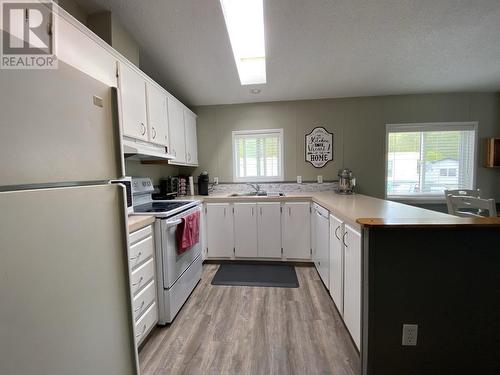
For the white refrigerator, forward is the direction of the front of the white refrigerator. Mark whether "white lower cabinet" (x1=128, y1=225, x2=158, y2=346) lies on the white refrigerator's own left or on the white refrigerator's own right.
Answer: on the white refrigerator's own left

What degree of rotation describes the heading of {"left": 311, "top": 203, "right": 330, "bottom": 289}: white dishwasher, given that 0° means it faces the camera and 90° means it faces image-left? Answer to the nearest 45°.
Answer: approximately 90°

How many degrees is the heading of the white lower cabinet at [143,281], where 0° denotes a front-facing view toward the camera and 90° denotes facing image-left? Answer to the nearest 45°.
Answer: approximately 315°

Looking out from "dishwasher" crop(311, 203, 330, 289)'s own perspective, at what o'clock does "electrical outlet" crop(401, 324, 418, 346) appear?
The electrical outlet is roughly at 8 o'clock from the dishwasher.

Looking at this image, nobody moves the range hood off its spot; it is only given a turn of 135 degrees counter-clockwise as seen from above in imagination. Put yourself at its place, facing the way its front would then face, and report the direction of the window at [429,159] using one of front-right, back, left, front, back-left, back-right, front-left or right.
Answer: right

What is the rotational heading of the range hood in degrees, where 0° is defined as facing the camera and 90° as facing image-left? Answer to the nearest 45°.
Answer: approximately 315°

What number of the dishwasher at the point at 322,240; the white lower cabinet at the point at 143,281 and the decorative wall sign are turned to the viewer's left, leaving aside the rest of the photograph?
1

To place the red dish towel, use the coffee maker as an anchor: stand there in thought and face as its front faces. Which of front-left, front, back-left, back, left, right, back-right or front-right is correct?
front-right

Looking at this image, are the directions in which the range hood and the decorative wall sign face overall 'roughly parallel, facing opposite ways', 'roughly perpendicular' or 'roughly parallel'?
roughly perpendicular

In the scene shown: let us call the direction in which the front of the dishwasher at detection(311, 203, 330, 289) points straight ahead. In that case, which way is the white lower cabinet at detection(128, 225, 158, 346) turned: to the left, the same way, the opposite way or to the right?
the opposite way

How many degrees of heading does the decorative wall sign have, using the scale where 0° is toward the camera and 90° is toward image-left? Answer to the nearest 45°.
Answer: approximately 0°
